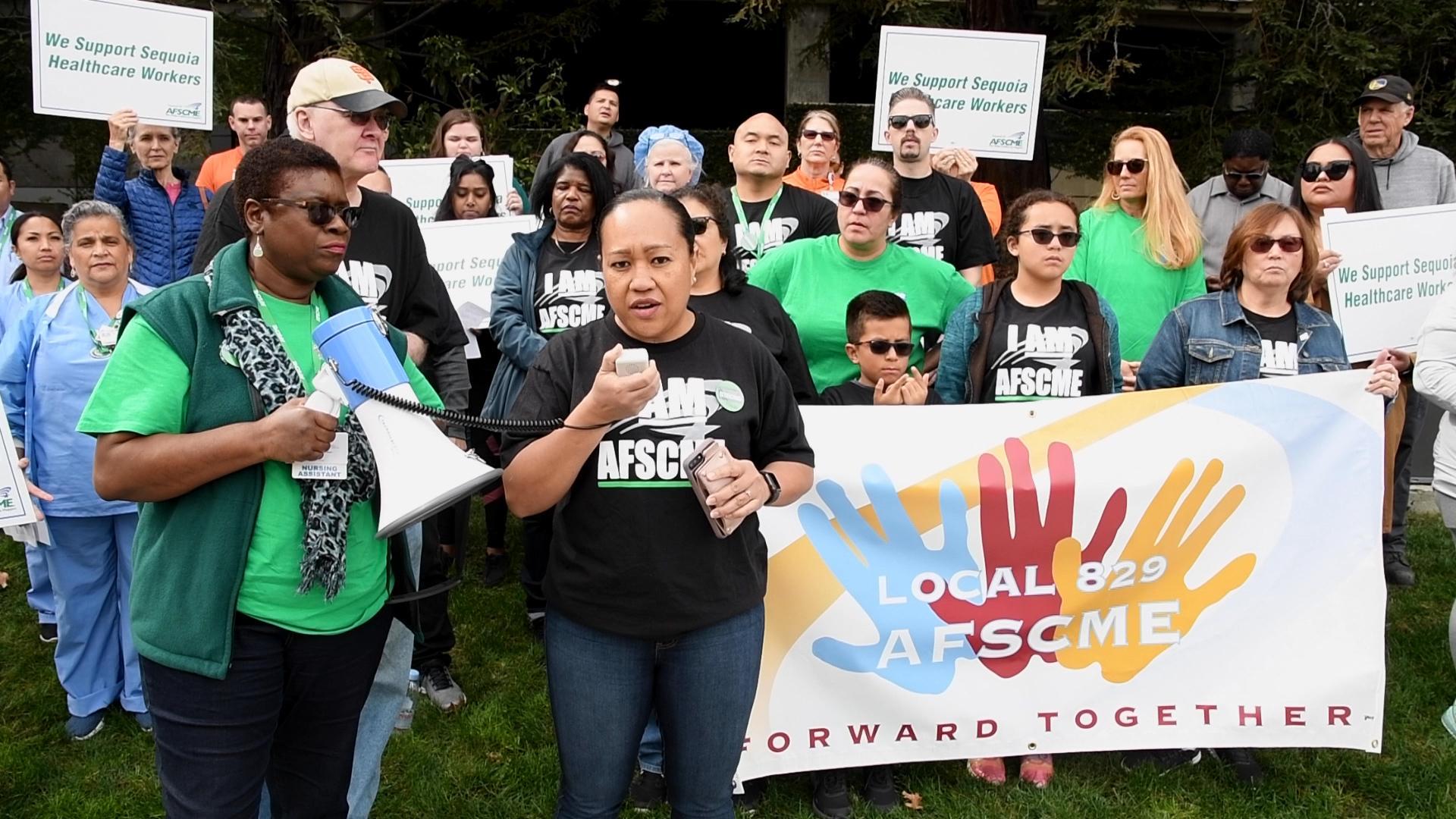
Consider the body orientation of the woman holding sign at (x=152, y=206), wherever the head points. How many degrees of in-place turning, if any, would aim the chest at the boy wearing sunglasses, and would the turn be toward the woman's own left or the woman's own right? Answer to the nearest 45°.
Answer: approximately 45° to the woman's own left

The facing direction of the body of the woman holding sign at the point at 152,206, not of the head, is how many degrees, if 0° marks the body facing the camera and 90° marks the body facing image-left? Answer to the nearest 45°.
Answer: approximately 0°

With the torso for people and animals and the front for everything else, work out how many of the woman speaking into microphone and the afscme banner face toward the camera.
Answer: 2

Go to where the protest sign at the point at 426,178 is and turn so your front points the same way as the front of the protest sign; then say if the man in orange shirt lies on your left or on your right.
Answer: on your right

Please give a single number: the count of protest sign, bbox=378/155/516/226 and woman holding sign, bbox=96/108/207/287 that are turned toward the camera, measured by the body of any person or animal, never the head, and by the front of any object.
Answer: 2

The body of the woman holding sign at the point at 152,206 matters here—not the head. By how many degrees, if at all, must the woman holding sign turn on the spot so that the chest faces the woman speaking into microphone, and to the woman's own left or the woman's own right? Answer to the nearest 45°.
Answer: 0° — they already face them

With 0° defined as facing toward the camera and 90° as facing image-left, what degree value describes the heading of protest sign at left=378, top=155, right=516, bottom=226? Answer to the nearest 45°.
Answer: approximately 0°
